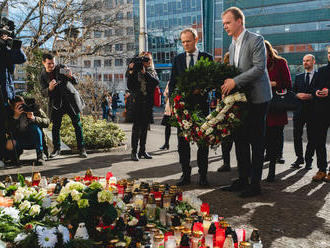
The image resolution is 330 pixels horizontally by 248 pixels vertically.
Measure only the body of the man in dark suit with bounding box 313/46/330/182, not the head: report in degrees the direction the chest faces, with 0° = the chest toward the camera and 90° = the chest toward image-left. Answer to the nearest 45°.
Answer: approximately 45°

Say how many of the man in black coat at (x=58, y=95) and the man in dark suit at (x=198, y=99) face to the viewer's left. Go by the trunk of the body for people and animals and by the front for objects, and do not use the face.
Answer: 0

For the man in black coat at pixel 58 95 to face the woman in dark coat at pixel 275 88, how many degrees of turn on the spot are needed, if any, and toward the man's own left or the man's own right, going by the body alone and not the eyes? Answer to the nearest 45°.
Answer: approximately 45° to the man's own left

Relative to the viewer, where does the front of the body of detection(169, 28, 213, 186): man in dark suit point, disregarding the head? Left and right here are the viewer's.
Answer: facing the viewer

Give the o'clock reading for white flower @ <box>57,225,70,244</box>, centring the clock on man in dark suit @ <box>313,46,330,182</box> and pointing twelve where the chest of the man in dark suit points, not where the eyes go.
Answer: The white flower is roughly at 11 o'clock from the man in dark suit.

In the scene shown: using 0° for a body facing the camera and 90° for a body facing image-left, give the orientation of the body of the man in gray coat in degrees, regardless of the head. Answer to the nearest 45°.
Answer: approximately 90°
